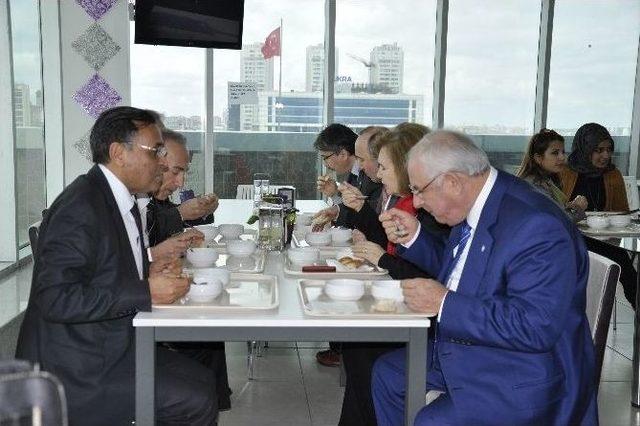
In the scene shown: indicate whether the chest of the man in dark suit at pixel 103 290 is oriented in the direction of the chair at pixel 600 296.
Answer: yes

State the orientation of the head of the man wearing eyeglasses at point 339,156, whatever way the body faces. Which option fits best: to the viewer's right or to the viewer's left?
to the viewer's left

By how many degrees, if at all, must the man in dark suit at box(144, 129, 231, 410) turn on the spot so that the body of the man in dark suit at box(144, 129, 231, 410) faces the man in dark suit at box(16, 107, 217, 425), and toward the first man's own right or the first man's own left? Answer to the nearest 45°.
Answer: approximately 90° to the first man's own right

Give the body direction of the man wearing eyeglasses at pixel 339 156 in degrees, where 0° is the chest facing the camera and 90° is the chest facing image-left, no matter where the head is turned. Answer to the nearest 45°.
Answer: approximately 90°

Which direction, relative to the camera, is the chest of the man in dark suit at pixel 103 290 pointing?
to the viewer's right

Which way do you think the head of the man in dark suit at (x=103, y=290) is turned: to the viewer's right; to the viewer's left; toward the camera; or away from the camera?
to the viewer's right

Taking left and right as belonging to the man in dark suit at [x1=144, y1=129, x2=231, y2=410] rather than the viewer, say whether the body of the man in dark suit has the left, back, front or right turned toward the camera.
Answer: right

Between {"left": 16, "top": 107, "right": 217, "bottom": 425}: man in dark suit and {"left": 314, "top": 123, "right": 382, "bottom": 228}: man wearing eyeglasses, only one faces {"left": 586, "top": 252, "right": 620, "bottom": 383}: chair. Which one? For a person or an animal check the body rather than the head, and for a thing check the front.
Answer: the man in dark suit

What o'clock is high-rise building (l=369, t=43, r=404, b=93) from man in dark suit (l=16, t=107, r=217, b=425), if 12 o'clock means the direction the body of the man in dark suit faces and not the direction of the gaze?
The high-rise building is roughly at 10 o'clock from the man in dark suit.
